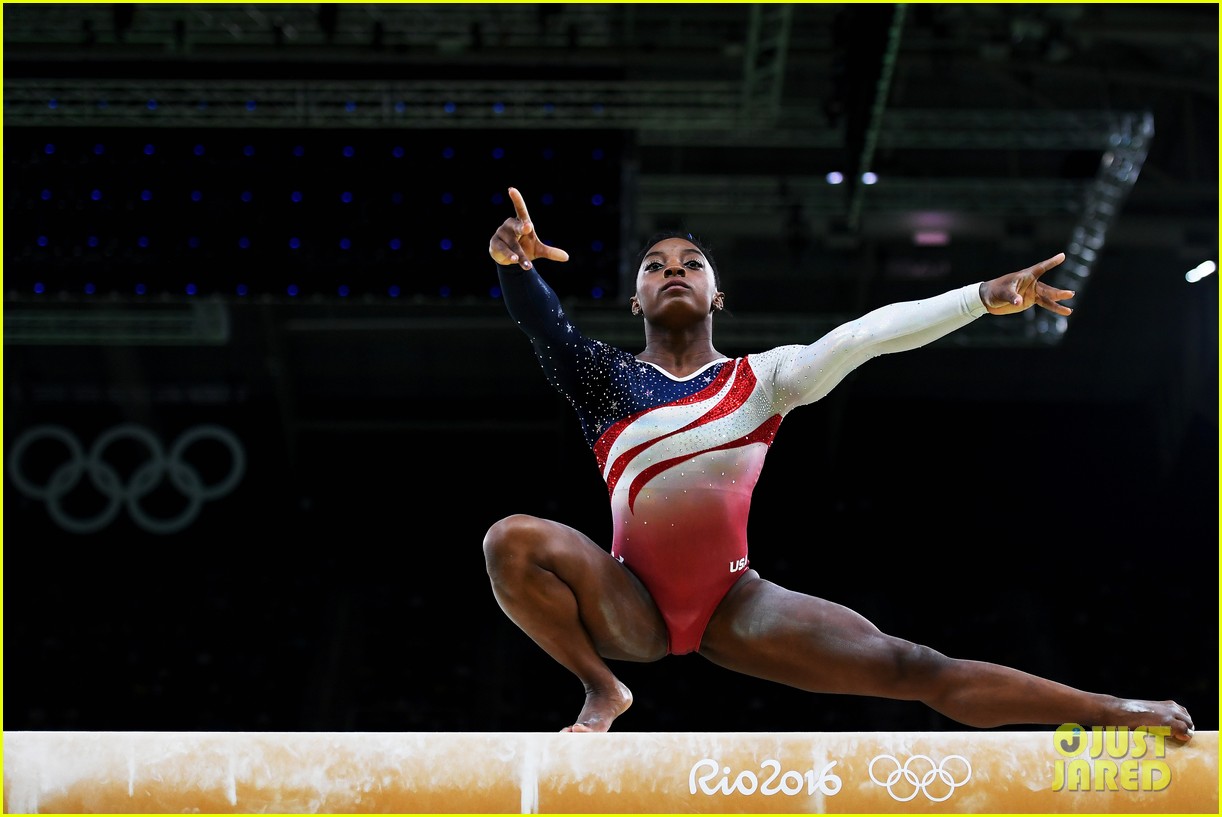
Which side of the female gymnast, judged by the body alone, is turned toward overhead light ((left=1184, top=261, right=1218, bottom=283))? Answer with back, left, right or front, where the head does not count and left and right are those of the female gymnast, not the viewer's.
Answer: back

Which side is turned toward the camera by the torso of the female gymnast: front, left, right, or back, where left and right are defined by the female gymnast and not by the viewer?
front

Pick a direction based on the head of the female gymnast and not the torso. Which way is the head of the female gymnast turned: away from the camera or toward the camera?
toward the camera

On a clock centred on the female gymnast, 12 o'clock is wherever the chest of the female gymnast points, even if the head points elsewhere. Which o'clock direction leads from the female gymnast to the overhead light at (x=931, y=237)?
The overhead light is roughly at 6 o'clock from the female gymnast.
